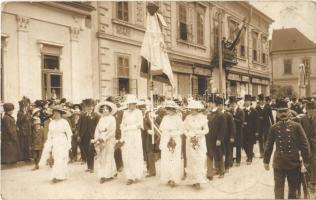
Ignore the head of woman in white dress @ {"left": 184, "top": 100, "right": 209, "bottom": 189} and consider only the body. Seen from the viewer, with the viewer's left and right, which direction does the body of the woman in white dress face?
facing the viewer

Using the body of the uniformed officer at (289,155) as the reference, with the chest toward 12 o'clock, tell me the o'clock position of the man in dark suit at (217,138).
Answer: The man in dark suit is roughly at 5 o'clock from the uniformed officer.

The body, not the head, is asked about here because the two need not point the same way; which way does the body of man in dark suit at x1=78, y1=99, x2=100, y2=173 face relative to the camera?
toward the camera

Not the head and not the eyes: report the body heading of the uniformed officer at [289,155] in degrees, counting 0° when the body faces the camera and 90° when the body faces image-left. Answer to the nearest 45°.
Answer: approximately 0°

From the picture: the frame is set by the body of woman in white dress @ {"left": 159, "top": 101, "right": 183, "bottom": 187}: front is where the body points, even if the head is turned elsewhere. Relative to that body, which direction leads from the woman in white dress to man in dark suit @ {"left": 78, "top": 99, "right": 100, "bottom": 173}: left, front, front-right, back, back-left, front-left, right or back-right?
back-right

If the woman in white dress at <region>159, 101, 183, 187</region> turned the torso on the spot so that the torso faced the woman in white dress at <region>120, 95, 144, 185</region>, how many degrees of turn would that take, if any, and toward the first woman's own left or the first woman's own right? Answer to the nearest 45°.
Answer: approximately 135° to the first woman's own right

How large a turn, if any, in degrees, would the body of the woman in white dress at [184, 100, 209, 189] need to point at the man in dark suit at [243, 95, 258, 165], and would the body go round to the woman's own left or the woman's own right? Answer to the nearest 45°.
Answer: approximately 135° to the woman's own left

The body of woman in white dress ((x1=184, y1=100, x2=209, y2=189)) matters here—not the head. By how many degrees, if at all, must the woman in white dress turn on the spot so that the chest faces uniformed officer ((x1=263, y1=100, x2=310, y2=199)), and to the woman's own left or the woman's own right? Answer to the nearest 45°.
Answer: approximately 45° to the woman's own left

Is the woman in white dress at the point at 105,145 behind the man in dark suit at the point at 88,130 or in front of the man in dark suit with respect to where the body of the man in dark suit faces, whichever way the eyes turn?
in front

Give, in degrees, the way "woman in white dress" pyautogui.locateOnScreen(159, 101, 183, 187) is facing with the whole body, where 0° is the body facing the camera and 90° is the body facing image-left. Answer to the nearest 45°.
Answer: approximately 0°
